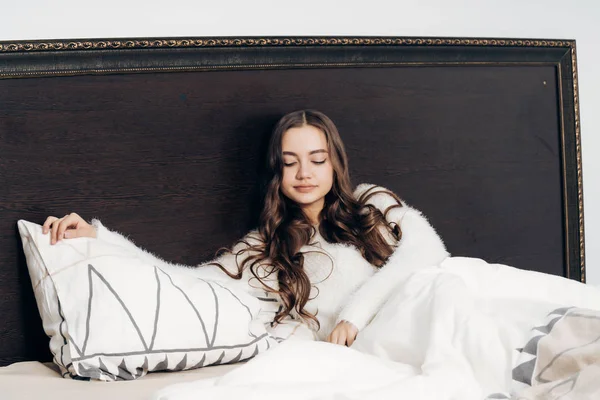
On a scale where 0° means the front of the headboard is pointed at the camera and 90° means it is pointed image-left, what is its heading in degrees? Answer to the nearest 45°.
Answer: approximately 0°

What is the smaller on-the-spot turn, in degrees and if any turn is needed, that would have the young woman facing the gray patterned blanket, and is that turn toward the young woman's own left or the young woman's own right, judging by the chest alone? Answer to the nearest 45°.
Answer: approximately 45° to the young woman's own left

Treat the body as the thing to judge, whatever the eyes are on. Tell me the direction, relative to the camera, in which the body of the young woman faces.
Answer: toward the camera

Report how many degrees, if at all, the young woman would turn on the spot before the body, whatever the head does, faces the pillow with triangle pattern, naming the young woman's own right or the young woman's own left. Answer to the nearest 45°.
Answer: approximately 45° to the young woman's own right
